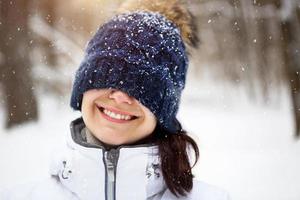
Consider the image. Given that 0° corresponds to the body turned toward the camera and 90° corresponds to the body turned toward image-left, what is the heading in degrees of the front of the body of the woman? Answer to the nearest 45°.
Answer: approximately 0°

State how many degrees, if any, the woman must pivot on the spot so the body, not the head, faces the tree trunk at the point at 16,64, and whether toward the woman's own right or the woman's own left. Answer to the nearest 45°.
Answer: approximately 135° to the woman's own right
